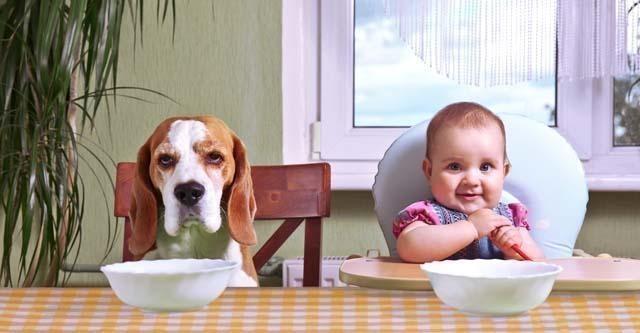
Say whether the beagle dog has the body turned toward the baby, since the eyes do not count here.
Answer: no

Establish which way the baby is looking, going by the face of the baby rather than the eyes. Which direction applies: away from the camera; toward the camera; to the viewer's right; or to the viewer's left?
toward the camera

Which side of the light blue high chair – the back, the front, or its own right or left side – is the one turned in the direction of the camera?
front

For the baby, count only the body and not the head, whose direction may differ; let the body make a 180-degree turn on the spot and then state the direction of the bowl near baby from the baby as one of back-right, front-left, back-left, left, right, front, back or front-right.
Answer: back

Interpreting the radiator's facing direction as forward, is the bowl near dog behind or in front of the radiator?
in front

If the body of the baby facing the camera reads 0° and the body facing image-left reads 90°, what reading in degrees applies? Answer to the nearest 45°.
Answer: approximately 0°

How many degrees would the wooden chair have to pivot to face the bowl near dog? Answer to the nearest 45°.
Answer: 0° — it already faces it

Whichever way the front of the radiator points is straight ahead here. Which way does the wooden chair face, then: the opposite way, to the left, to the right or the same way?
the same way

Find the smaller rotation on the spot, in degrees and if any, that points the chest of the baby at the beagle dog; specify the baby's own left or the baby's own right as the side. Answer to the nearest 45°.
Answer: approximately 45° to the baby's own right

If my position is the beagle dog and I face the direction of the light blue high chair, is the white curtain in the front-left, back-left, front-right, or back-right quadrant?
front-left

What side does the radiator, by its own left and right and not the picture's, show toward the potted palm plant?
right

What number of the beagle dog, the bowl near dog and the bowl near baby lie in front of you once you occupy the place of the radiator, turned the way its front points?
3

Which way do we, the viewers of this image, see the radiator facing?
facing the viewer

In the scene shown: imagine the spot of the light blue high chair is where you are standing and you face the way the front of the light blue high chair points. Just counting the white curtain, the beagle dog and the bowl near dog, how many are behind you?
1

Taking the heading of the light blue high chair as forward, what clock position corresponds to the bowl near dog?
The bowl near dog is roughly at 1 o'clock from the light blue high chair.

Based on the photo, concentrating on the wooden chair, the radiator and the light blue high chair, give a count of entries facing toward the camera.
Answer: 3

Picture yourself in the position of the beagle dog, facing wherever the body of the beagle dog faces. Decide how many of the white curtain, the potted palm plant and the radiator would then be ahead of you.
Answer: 0
